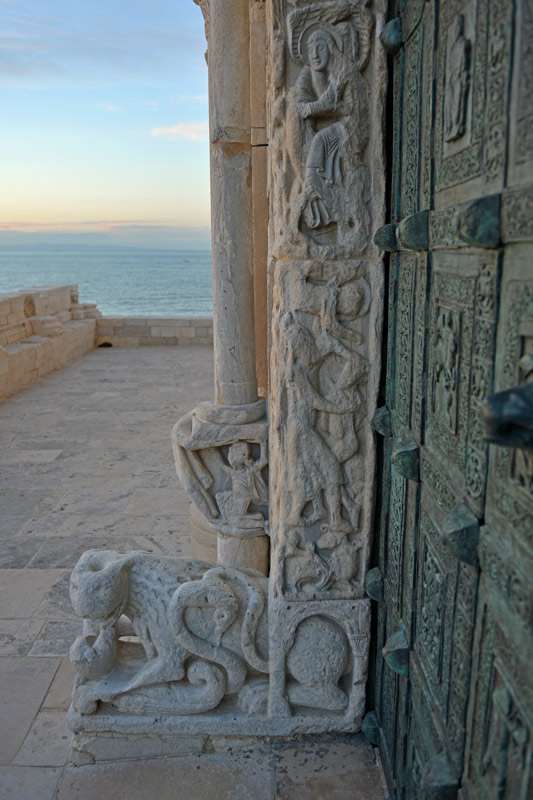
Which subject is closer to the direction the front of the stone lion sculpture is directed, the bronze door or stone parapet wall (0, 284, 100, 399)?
the stone parapet wall

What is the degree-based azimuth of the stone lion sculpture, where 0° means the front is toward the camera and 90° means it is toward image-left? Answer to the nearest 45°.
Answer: approximately 90°

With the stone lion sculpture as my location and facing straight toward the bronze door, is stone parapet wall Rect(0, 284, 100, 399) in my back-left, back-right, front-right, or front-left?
back-left

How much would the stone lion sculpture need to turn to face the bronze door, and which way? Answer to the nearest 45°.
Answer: approximately 135° to its left
